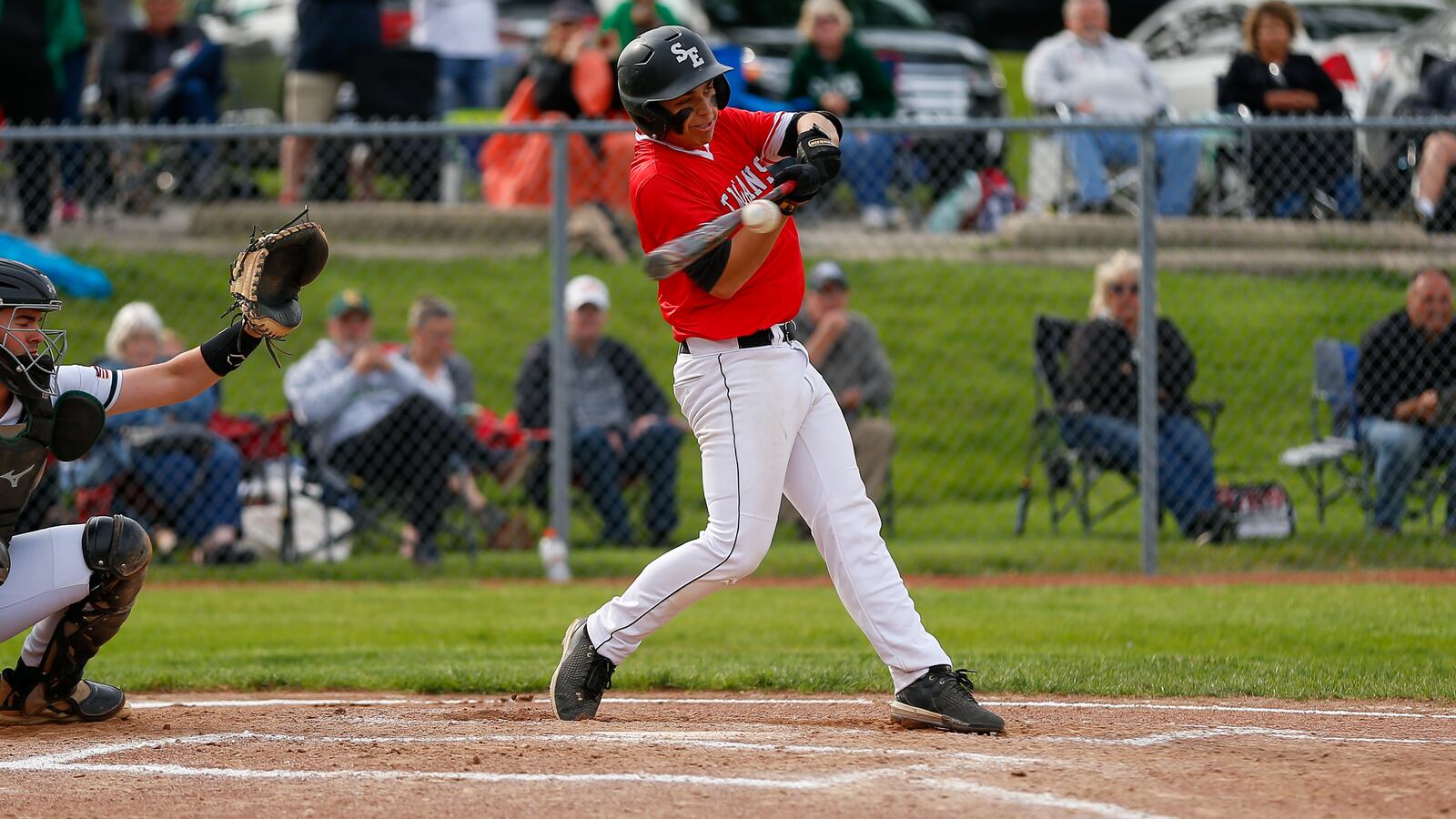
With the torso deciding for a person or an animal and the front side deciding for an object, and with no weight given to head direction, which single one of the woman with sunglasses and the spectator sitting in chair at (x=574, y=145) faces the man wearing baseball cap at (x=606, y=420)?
the spectator sitting in chair

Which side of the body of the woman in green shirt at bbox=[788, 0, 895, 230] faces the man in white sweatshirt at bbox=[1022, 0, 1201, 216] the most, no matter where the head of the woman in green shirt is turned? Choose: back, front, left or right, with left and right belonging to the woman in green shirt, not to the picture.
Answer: left

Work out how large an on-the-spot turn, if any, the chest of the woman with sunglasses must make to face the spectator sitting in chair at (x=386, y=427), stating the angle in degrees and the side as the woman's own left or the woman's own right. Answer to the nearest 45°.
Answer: approximately 135° to the woman's own right

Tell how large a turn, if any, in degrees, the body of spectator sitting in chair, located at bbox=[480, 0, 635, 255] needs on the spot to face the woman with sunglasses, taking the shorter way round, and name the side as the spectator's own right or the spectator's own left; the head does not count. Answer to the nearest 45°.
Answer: approximately 45° to the spectator's own left

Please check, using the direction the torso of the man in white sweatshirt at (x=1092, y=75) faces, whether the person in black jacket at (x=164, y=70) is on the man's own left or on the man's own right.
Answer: on the man's own right

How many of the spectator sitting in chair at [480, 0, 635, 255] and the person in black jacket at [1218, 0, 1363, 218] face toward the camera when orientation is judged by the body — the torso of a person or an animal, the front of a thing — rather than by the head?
2

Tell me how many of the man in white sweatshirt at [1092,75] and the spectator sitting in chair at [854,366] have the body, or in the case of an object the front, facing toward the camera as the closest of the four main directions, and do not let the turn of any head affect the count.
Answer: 2

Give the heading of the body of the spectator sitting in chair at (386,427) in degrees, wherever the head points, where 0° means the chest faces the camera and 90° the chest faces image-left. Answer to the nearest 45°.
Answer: approximately 315°

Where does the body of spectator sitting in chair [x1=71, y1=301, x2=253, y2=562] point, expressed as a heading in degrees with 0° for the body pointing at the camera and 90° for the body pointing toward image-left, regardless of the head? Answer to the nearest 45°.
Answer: approximately 315°

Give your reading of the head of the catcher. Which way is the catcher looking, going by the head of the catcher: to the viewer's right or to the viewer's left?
to the viewer's right
